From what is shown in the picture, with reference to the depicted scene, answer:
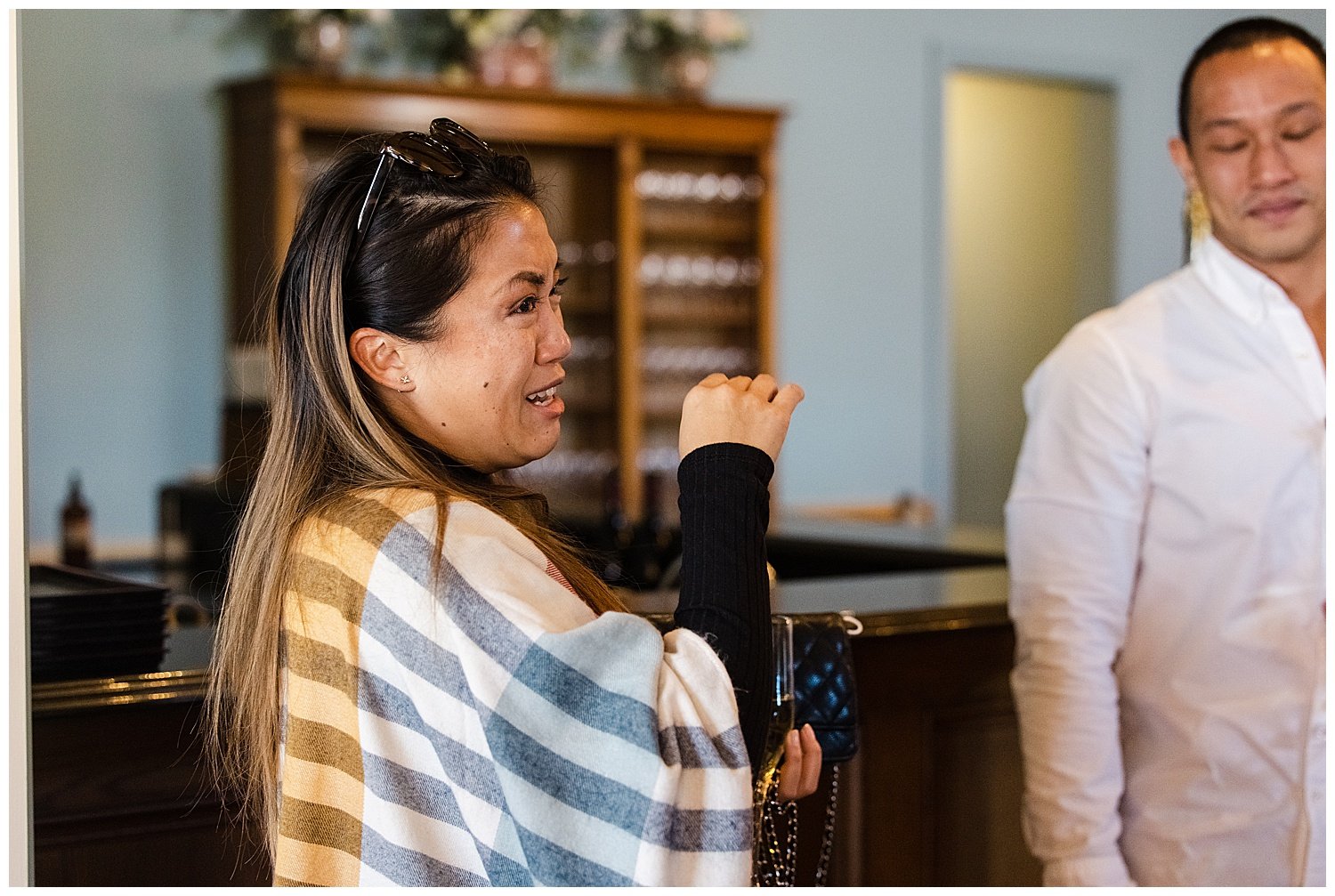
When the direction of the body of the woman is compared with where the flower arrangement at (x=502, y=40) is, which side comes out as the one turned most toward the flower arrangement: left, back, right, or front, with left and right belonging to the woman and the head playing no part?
left

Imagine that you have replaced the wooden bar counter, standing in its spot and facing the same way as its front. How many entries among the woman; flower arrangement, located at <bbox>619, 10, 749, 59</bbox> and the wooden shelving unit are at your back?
2

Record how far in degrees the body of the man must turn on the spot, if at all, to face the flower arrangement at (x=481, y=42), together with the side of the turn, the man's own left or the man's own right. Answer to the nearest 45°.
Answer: approximately 180°

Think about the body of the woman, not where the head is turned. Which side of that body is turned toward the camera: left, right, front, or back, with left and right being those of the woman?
right

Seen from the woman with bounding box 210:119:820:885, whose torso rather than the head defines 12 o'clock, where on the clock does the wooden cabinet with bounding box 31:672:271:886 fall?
The wooden cabinet is roughly at 8 o'clock from the woman.

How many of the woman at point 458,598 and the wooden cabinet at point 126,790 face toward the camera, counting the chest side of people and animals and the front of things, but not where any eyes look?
1

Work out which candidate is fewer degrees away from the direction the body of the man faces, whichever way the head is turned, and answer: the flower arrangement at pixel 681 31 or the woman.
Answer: the woman

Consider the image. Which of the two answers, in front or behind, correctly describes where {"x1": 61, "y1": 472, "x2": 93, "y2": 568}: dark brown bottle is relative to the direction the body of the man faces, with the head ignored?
behind

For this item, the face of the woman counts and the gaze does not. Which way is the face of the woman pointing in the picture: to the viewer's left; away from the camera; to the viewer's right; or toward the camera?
to the viewer's right

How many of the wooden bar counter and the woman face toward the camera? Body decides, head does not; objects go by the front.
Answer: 1

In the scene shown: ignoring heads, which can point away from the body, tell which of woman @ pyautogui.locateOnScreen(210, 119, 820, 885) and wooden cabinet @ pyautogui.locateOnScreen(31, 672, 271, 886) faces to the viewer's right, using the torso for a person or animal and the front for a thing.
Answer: the woman

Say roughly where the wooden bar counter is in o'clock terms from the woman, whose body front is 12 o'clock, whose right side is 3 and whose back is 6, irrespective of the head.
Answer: The wooden bar counter is roughly at 10 o'clock from the woman.
